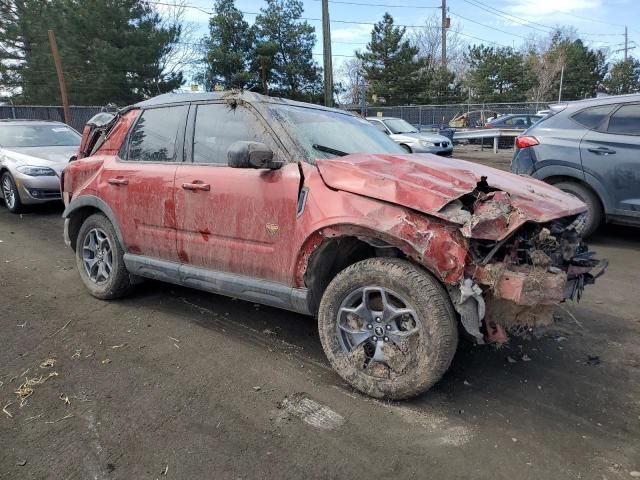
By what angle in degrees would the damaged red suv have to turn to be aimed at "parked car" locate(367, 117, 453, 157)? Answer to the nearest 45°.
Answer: approximately 135° to its left

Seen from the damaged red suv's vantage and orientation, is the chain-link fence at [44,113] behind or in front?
behind

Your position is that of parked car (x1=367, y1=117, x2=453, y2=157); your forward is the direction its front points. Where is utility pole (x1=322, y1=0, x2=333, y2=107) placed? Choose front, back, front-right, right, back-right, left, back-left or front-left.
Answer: back

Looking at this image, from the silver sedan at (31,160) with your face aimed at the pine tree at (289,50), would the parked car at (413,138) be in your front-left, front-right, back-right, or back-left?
front-right

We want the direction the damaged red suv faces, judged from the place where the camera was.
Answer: facing the viewer and to the right of the viewer

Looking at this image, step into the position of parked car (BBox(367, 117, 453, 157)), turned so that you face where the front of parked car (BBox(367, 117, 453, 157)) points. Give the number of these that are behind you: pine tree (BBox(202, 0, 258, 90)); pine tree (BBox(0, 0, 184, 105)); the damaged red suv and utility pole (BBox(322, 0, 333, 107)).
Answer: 3

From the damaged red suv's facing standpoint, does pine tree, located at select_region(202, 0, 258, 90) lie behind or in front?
behind

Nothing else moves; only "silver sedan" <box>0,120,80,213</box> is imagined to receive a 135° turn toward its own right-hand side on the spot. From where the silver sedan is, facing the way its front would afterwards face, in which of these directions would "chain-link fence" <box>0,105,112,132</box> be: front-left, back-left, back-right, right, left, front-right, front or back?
right

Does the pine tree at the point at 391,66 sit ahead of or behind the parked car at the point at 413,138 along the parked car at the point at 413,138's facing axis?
behind

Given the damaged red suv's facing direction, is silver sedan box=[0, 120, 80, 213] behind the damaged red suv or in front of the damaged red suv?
behind
